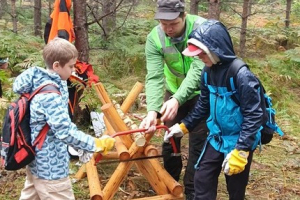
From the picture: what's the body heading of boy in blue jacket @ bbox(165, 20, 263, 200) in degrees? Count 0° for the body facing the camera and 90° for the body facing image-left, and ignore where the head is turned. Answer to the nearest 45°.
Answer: approximately 45°

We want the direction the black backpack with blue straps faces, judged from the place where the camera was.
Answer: facing away from the viewer and to the right of the viewer

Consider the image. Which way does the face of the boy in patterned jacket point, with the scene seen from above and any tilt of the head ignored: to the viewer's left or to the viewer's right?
to the viewer's right

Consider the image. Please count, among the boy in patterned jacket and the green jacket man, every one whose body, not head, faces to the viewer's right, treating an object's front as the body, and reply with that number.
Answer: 1

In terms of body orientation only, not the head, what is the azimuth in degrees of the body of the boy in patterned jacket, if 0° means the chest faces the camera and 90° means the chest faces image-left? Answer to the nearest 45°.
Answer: approximately 270°

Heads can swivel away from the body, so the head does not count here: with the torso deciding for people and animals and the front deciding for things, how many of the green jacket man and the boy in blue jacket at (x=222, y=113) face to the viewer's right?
0
